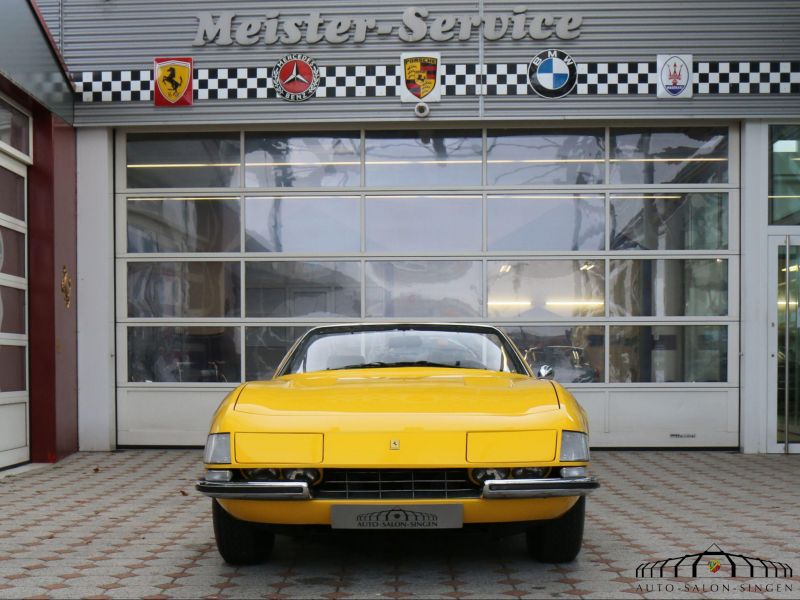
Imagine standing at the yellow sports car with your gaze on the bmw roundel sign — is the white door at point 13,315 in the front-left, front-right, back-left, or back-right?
front-left

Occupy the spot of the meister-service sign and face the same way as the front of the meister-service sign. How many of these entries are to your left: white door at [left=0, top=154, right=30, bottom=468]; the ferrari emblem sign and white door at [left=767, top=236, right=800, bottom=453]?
1

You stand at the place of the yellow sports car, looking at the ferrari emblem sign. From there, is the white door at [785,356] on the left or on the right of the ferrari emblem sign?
right

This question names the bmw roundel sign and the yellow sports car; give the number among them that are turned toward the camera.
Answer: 2

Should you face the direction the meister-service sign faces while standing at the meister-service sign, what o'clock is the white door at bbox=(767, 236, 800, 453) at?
The white door is roughly at 9 o'clock from the meister-service sign.

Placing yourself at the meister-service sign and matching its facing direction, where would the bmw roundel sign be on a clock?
The bmw roundel sign is roughly at 9 o'clock from the meister-service sign.

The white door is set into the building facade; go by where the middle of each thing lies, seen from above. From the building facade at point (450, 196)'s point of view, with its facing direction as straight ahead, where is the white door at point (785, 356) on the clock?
The white door is roughly at 9 o'clock from the building facade.

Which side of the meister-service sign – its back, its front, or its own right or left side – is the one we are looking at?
front

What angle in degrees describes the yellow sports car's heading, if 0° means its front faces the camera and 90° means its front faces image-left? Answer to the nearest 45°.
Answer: approximately 0°

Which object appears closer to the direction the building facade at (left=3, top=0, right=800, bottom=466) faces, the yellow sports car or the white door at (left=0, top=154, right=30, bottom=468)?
the yellow sports car

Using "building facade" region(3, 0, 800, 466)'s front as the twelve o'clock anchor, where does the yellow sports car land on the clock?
The yellow sports car is roughly at 12 o'clock from the building facade.

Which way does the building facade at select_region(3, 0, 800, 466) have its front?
toward the camera
